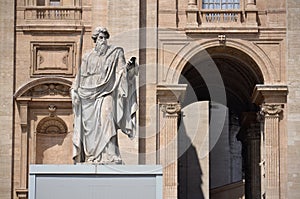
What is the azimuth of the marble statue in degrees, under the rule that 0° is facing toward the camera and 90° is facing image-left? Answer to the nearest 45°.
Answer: approximately 0°
